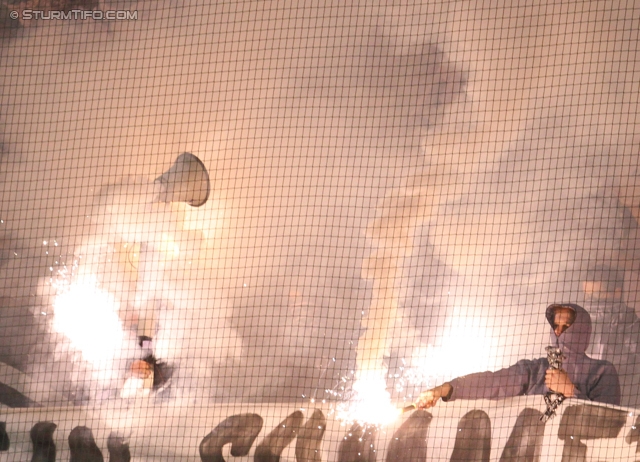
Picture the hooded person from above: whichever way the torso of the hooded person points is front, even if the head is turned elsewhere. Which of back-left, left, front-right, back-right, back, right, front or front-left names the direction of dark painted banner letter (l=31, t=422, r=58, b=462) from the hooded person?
front-right

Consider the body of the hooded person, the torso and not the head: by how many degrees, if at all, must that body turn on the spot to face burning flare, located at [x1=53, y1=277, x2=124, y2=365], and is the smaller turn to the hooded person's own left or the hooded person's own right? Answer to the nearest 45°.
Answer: approximately 45° to the hooded person's own right

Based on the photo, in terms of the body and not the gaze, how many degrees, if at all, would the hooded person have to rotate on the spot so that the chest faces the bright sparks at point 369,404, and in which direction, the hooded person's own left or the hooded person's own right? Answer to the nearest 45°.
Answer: approximately 45° to the hooded person's own right

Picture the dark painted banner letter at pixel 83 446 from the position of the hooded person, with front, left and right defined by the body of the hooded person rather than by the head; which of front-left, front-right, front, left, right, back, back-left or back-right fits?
front-right

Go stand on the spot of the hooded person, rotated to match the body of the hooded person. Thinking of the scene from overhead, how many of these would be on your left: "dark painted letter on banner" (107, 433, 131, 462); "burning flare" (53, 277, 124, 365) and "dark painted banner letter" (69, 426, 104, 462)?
0

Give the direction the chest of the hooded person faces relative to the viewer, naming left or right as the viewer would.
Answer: facing the viewer and to the left of the viewer
